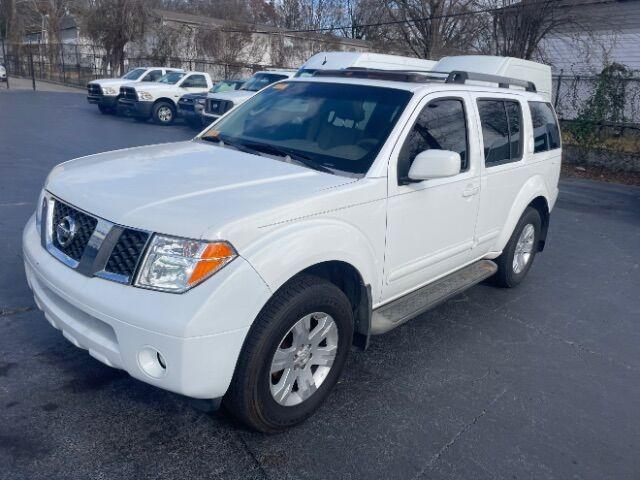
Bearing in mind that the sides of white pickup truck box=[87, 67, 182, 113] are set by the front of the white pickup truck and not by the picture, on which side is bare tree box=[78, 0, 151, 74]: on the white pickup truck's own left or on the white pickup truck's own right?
on the white pickup truck's own right

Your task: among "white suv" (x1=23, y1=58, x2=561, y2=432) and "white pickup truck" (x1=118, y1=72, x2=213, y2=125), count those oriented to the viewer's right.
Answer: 0

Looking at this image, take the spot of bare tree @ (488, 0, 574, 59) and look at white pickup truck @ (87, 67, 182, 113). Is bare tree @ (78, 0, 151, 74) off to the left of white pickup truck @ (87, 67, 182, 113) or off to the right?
right

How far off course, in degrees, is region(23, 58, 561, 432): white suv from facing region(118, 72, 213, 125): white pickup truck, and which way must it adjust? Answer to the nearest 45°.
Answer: approximately 135° to its right

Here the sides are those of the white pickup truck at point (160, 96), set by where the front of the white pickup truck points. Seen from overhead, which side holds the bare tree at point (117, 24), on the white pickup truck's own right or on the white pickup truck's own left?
on the white pickup truck's own right

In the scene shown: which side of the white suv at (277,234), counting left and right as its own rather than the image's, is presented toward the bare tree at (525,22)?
back

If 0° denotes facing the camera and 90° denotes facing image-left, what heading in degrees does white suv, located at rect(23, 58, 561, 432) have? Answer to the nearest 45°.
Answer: approximately 45°

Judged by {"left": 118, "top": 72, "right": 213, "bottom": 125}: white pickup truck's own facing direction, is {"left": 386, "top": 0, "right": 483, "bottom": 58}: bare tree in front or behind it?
behind

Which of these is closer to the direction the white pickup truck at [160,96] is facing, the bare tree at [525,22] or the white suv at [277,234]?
the white suv
